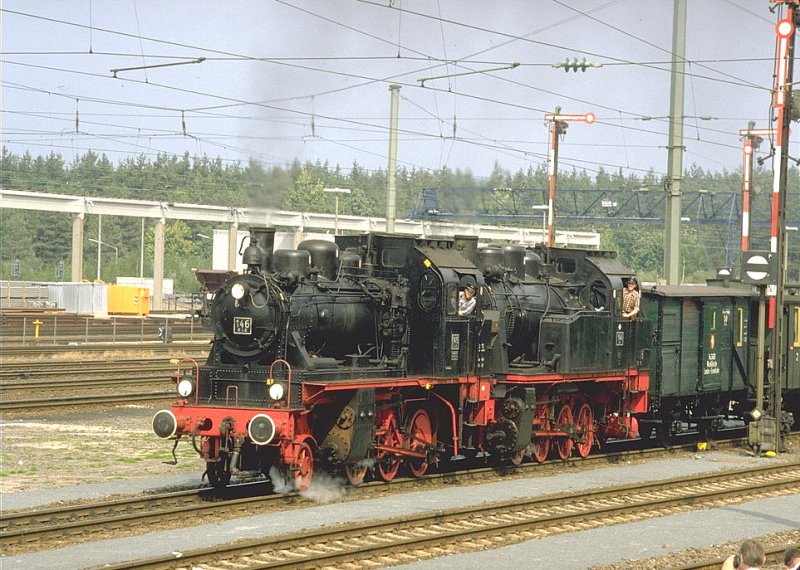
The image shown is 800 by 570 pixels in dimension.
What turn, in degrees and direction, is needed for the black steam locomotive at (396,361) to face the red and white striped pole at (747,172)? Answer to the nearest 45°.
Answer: approximately 180°

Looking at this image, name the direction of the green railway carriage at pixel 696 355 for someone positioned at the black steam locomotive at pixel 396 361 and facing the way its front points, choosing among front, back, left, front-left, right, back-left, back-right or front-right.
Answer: back

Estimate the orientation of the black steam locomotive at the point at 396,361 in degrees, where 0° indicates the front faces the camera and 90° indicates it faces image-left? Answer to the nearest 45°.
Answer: approximately 45°

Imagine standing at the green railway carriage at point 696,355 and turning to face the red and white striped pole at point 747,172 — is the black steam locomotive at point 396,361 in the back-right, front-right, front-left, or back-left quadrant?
back-left

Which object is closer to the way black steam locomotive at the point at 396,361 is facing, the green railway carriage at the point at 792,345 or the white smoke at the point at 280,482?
the white smoke

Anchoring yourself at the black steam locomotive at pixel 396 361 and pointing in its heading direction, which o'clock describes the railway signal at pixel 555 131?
The railway signal is roughly at 5 o'clock from the black steam locomotive.

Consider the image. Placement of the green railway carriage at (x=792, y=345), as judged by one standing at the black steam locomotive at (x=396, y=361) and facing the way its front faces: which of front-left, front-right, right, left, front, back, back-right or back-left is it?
back

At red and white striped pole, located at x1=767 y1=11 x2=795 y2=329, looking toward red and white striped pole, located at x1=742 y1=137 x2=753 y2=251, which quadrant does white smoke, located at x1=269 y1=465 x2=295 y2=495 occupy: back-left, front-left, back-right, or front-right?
back-left

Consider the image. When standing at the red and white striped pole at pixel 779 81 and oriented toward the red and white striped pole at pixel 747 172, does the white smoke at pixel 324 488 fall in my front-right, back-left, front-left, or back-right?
back-left

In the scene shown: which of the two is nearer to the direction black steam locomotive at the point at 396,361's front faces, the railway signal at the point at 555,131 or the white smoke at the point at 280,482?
the white smoke
